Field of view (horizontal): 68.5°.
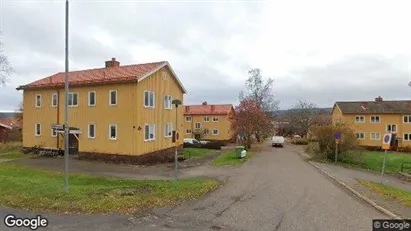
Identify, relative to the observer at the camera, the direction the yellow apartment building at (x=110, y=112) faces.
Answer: facing the viewer and to the left of the viewer

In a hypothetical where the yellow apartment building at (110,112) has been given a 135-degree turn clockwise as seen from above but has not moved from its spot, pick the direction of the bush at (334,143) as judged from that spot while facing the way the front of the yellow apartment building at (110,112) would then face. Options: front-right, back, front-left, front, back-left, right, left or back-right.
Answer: right
